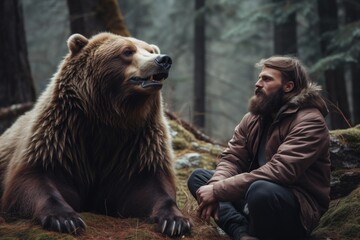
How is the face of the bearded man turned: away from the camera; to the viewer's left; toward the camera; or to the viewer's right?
to the viewer's left

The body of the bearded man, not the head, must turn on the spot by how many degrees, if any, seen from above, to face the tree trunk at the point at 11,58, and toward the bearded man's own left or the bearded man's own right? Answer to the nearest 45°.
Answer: approximately 90° to the bearded man's own right

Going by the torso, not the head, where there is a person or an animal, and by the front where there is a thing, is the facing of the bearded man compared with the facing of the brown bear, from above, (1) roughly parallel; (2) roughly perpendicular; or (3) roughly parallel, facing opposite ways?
roughly perpendicular

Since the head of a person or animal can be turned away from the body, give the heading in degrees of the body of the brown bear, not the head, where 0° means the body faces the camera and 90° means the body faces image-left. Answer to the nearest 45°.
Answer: approximately 315°

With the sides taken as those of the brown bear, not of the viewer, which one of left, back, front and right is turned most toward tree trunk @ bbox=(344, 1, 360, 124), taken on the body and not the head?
left

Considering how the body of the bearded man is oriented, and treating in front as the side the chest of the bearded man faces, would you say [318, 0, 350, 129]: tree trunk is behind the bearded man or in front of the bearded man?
behind

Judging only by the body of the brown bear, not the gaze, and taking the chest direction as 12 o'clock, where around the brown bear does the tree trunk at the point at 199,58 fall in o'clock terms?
The tree trunk is roughly at 8 o'clock from the brown bear.

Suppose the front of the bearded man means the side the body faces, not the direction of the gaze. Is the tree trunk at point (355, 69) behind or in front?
behind

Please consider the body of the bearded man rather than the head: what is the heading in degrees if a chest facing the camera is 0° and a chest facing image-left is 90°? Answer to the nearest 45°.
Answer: approximately 45°
